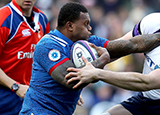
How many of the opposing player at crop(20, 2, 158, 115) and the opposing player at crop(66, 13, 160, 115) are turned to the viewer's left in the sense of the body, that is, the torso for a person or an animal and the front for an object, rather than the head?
1

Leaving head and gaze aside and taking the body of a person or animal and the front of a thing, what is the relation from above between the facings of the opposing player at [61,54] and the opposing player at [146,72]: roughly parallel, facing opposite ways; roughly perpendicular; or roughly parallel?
roughly parallel, facing opposite ways

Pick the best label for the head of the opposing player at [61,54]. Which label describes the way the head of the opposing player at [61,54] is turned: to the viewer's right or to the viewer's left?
to the viewer's right

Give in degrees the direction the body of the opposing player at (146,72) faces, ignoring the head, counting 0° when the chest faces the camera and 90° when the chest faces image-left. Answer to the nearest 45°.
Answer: approximately 90°

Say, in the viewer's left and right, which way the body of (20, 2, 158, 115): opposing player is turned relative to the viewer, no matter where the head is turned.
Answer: facing to the right of the viewer

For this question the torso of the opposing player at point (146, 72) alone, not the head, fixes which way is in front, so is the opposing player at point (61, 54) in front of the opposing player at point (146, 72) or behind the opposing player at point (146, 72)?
in front

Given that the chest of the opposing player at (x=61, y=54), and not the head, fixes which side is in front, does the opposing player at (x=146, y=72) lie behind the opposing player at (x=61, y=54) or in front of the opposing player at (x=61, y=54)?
in front
